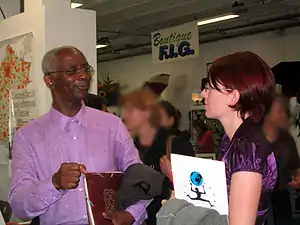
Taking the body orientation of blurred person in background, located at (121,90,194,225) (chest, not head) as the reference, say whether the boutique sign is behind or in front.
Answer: behind

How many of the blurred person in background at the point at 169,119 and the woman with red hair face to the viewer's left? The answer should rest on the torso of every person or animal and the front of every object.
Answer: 2

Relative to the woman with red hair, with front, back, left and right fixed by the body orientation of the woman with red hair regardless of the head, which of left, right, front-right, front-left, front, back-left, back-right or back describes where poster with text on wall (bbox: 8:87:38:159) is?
front-right

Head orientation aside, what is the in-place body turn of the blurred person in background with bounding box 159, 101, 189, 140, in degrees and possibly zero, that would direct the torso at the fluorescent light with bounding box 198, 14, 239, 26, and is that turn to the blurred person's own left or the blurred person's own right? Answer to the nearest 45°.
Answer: approximately 90° to the blurred person's own right

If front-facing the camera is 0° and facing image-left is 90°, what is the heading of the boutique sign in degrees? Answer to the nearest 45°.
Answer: approximately 45°

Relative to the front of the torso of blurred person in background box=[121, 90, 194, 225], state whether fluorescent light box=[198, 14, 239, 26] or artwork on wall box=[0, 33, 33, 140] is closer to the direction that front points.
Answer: the artwork on wall

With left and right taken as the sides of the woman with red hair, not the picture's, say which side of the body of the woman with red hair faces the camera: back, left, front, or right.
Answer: left

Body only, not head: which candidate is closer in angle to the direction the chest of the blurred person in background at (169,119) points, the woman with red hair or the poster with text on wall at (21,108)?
the poster with text on wall

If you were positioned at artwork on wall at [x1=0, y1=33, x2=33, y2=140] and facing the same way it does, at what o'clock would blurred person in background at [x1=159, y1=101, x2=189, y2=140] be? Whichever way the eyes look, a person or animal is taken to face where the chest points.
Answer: The blurred person in background is roughly at 7 o'clock from the artwork on wall.

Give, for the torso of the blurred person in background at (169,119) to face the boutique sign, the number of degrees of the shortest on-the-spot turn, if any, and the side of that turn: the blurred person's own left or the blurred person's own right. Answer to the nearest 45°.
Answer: approximately 90° to the blurred person's own right

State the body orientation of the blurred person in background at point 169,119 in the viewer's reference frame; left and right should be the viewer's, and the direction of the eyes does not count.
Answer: facing to the left of the viewer

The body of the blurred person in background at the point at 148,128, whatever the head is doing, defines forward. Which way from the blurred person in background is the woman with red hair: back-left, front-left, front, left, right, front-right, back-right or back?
back-left

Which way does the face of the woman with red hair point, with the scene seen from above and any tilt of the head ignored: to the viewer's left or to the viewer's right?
to the viewer's left
